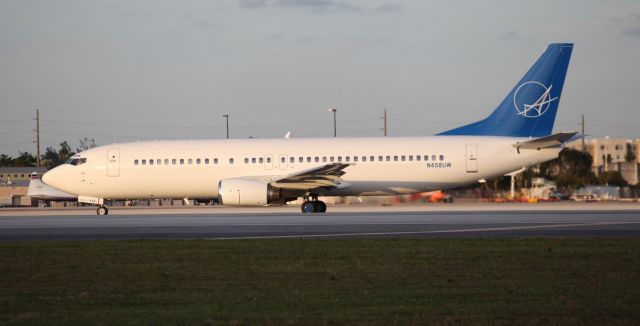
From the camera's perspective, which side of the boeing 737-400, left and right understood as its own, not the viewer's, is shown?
left
